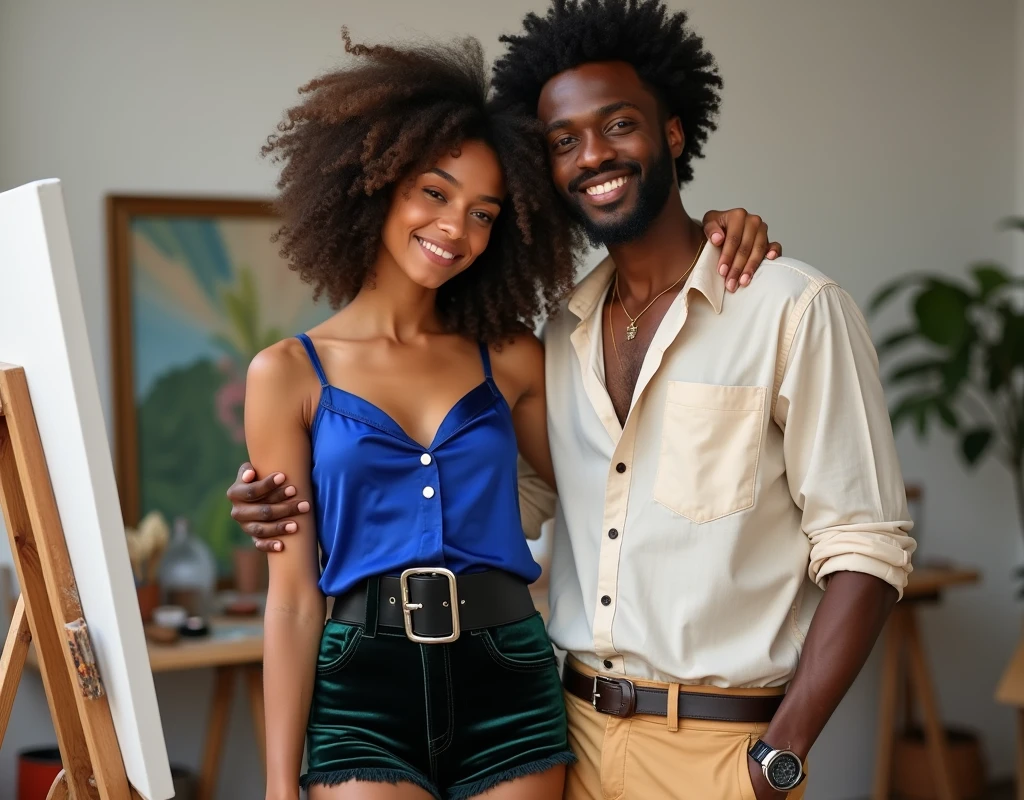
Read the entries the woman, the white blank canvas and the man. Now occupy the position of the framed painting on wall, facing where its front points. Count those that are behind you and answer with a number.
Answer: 0

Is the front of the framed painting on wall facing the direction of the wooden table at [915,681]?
no

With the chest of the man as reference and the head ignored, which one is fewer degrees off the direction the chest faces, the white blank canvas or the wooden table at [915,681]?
the white blank canvas

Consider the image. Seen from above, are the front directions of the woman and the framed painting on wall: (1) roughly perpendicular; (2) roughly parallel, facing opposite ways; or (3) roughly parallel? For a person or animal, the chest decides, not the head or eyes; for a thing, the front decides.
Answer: roughly parallel

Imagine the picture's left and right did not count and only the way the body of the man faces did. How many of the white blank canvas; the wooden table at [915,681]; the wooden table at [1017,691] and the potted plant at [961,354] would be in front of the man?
1

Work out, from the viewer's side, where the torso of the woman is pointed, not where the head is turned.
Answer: toward the camera

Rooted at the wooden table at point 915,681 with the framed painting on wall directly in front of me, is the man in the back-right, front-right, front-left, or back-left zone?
front-left

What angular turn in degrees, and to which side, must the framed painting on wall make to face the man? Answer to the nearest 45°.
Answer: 0° — it already faces them

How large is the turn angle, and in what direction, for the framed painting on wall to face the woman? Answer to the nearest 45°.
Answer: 0° — it already faces them

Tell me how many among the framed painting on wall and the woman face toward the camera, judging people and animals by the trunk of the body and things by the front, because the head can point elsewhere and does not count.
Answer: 2

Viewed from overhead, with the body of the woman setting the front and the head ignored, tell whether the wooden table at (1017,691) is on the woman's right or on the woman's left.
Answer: on the woman's left

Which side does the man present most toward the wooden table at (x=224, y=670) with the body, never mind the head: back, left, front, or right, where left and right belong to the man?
right

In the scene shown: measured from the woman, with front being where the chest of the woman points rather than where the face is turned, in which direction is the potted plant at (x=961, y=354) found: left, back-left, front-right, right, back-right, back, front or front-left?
back-left

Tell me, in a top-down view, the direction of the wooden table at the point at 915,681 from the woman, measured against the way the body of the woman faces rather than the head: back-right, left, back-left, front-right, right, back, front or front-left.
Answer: back-left
